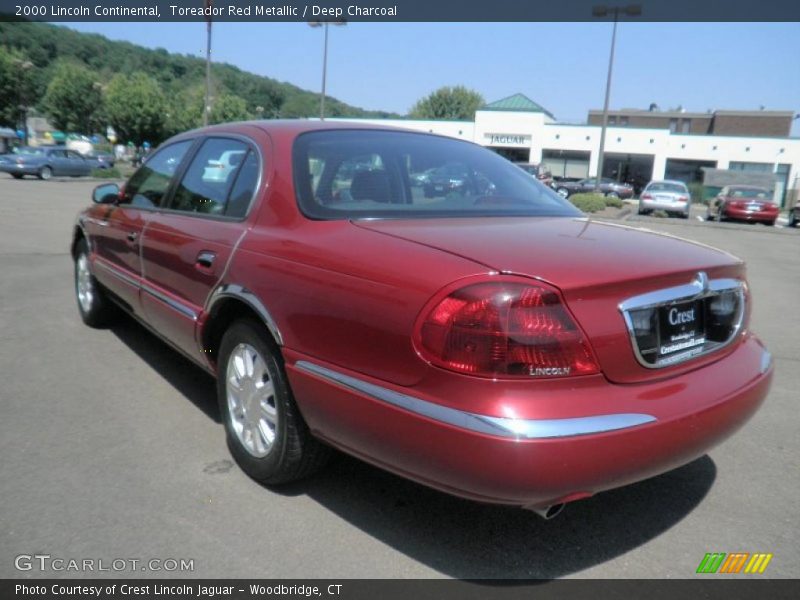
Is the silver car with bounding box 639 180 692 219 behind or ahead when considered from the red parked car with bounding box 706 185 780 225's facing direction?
ahead

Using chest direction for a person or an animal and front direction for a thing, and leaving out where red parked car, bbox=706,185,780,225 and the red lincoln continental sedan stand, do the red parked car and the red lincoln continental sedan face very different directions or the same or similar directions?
same or similar directions

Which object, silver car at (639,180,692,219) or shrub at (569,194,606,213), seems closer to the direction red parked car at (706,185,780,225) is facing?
the silver car

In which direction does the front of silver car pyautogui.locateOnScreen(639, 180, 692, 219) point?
away from the camera

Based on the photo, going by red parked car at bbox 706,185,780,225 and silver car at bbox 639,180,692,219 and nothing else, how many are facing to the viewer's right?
0

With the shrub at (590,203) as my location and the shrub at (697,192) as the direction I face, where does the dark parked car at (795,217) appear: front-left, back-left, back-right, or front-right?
front-right

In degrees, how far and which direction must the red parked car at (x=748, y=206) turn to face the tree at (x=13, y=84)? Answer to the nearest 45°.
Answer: approximately 45° to its left

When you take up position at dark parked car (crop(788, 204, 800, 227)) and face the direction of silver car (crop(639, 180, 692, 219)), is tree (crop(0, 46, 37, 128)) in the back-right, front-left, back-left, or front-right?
front-right

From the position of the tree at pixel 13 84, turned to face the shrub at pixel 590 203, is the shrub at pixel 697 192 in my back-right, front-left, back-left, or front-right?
front-left

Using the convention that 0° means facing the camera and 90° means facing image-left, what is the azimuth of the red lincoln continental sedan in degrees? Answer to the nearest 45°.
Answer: approximately 135°

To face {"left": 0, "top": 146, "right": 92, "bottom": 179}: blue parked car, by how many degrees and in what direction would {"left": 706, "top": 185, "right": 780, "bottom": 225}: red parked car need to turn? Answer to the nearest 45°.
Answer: approximately 45° to its left

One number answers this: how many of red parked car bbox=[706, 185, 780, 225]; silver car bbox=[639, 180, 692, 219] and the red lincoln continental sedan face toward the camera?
0

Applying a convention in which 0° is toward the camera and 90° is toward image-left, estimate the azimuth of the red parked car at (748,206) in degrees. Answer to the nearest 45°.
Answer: approximately 135°

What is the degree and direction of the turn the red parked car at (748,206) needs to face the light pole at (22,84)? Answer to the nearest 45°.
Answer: approximately 45° to its left
